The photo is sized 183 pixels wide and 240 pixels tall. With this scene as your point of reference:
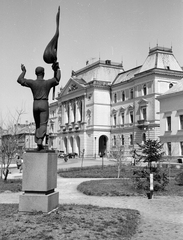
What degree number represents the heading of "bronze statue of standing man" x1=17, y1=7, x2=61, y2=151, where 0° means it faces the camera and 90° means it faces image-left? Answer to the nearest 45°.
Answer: approximately 180°

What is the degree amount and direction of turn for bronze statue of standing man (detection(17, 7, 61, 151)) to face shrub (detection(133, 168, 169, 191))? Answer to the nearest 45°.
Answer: approximately 45° to its right
